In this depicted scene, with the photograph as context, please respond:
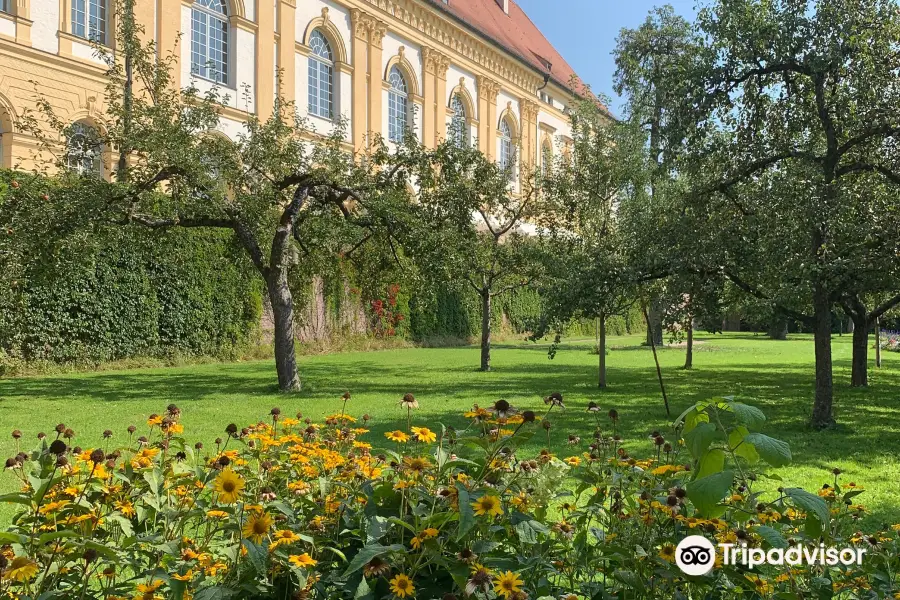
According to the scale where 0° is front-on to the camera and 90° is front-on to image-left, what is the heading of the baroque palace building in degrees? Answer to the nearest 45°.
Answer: approximately 315°

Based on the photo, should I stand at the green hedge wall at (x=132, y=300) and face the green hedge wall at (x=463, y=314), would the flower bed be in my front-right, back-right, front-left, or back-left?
back-right

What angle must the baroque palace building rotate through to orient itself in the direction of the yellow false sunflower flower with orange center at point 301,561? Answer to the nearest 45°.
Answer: approximately 45° to its right

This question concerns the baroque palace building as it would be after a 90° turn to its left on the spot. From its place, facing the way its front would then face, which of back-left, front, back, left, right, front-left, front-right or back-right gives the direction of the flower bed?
back-right
